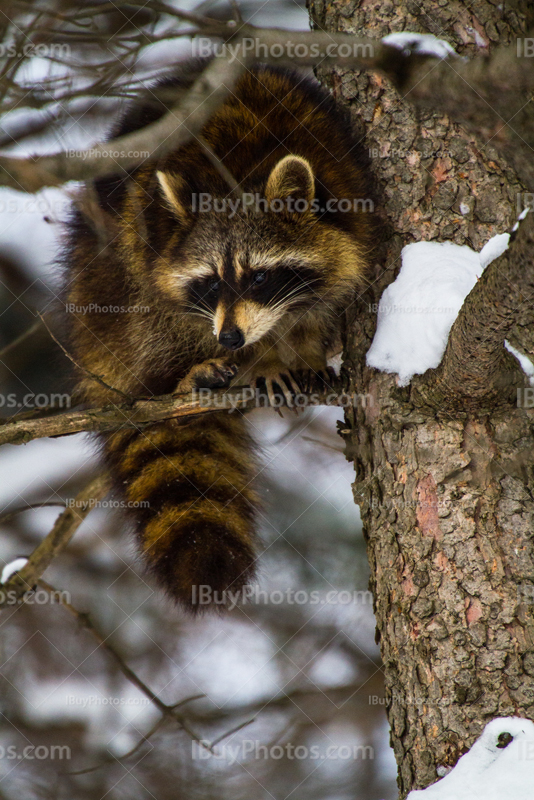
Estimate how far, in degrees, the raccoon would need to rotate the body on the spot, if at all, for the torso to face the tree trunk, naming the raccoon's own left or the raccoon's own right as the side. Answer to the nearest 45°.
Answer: approximately 45° to the raccoon's own left

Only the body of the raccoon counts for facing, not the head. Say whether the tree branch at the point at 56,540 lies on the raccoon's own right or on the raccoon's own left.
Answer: on the raccoon's own right

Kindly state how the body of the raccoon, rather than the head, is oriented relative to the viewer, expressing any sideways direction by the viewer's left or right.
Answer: facing the viewer
